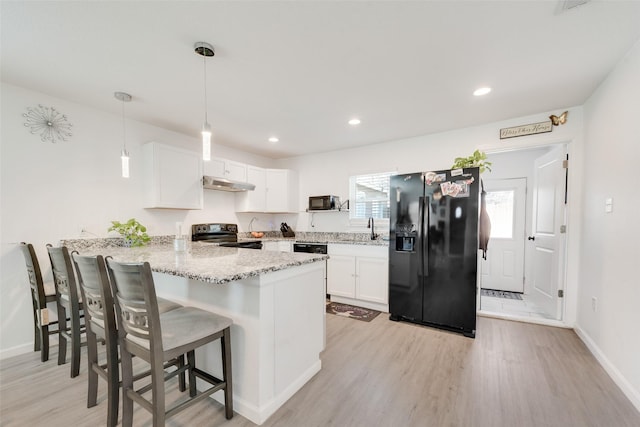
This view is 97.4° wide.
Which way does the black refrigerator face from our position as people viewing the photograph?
facing the viewer and to the left of the viewer

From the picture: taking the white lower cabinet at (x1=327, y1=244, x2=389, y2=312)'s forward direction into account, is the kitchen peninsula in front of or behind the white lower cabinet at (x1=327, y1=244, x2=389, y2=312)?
in front

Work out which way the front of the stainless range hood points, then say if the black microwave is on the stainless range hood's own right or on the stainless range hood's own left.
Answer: on the stainless range hood's own left

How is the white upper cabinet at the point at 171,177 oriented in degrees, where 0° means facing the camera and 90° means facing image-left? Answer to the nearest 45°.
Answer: approximately 315°

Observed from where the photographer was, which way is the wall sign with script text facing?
facing the viewer

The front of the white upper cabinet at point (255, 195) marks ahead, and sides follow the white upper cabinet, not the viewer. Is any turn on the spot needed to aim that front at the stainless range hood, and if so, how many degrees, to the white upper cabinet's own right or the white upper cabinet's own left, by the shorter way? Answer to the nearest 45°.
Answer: approximately 90° to the white upper cabinet's own right

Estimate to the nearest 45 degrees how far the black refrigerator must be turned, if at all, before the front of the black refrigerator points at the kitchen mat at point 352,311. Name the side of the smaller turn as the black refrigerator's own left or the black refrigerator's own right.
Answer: approximately 45° to the black refrigerator's own right

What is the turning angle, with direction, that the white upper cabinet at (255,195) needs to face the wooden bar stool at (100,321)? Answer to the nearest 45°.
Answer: approximately 45° to its right

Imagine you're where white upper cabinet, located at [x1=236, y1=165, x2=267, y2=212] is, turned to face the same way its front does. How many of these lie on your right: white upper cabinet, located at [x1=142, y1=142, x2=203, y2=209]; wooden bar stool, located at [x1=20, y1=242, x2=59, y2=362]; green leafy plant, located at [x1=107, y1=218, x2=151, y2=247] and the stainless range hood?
4

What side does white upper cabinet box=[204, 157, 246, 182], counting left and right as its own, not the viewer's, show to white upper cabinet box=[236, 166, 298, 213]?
left

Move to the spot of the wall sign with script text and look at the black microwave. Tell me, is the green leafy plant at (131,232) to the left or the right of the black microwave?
left

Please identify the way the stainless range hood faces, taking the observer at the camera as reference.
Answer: facing the viewer and to the right of the viewer

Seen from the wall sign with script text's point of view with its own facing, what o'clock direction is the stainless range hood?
The stainless range hood is roughly at 2 o'clock from the wall sign with script text.

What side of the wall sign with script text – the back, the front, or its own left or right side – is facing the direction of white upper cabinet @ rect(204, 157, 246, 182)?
right
